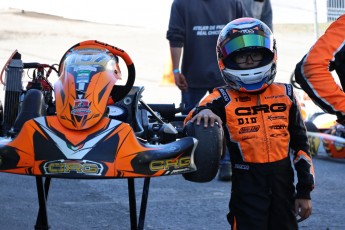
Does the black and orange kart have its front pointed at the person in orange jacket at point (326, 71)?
no

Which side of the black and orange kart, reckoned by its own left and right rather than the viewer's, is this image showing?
front

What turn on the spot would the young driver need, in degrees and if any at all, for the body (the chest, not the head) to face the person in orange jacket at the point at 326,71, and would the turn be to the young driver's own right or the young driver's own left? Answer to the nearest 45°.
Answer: approximately 45° to the young driver's own left

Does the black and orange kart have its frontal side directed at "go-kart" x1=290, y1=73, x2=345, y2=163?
no

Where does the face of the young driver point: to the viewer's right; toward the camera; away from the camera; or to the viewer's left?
toward the camera

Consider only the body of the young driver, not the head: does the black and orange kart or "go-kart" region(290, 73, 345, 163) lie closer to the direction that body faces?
the black and orange kart

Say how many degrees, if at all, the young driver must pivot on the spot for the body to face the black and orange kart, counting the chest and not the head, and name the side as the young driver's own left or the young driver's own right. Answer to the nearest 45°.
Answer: approximately 90° to the young driver's own right

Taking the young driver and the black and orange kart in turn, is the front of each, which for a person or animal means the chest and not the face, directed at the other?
no

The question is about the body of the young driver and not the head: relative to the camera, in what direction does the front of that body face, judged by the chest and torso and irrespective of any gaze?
toward the camera

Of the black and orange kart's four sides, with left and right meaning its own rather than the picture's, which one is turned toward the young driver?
left

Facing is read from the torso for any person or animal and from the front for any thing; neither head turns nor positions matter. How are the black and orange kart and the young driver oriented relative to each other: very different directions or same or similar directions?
same or similar directions

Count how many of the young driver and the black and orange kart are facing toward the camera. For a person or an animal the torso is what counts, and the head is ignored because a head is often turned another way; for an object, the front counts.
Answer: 2
